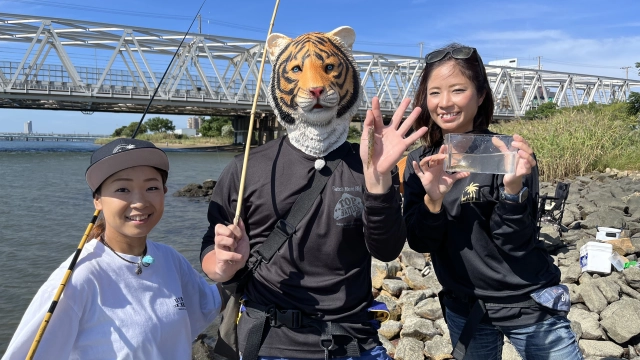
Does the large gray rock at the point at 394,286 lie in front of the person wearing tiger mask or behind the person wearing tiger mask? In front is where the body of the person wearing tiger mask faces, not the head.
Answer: behind

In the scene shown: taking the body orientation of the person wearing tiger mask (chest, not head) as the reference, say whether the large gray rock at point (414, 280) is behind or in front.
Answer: behind

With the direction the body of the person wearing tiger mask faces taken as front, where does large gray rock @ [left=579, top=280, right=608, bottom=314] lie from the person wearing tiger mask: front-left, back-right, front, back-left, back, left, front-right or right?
back-left

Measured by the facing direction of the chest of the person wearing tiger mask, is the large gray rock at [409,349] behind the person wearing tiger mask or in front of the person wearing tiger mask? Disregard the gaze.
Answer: behind

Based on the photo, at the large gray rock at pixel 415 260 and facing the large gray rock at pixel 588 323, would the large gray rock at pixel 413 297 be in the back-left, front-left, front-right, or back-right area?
front-right

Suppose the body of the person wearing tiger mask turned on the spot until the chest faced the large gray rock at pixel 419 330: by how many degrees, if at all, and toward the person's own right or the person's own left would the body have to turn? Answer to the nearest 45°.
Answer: approximately 135° to the person's own left

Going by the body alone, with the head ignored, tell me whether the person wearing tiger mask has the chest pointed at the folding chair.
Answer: no

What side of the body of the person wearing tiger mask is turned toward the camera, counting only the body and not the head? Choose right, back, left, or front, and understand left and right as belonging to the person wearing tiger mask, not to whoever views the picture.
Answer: front

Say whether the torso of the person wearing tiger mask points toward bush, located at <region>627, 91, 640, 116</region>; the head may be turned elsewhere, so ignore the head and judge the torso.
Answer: no

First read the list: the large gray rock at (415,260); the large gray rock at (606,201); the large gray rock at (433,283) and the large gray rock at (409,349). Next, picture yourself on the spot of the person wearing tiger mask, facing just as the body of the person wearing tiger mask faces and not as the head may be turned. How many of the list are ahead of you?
0

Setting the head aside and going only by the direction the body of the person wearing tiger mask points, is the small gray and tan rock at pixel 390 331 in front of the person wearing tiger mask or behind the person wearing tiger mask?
behind

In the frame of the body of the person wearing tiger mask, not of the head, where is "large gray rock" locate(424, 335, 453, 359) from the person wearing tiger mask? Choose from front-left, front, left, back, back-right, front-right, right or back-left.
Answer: back-left

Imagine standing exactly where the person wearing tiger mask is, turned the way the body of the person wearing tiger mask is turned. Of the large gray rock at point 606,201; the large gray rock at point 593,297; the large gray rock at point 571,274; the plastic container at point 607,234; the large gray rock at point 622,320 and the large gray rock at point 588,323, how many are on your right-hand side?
0

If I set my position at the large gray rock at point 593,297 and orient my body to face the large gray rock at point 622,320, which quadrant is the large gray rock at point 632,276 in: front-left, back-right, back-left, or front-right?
back-left

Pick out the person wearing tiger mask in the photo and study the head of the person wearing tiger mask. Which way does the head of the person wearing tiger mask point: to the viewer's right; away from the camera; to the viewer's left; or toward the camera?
toward the camera

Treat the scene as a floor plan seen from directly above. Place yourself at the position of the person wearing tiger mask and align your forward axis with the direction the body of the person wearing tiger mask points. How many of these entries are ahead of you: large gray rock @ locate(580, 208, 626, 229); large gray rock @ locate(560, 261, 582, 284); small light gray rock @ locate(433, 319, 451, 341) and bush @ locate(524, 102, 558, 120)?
0

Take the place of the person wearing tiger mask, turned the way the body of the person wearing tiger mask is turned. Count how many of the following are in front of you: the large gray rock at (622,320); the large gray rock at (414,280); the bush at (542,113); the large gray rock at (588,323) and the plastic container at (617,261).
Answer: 0

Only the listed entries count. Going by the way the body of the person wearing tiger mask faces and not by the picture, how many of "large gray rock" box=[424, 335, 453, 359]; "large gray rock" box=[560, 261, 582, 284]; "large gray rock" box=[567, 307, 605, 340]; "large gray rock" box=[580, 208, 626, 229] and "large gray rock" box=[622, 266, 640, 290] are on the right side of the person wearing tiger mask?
0

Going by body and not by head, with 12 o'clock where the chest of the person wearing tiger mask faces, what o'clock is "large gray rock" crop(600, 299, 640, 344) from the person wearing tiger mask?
The large gray rock is roughly at 8 o'clock from the person wearing tiger mask.

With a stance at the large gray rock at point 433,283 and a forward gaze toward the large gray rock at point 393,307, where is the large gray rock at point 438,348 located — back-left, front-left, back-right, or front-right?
front-left

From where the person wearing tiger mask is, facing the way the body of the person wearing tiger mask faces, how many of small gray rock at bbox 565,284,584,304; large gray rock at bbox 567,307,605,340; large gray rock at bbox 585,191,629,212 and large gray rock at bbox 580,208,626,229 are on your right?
0

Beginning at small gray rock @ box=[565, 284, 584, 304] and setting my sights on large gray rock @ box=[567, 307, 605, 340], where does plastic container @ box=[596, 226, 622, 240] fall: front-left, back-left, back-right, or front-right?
back-left

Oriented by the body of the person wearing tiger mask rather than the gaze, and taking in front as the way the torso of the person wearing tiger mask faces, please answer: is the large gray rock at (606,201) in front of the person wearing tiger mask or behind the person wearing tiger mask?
behind
